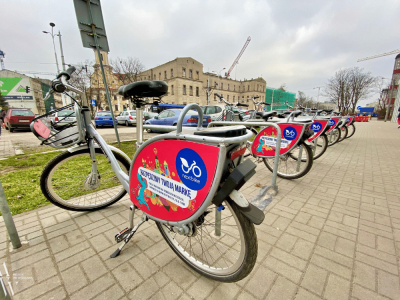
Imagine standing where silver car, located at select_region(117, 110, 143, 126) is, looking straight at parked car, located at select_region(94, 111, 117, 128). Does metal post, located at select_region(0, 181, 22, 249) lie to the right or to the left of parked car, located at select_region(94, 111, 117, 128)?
left

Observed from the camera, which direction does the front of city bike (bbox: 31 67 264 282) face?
facing away from the viewer and to the left of the viewer
